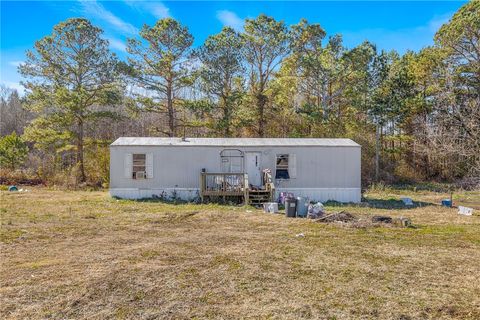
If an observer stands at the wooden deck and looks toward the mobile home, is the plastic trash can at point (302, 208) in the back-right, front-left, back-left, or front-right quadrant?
back-right

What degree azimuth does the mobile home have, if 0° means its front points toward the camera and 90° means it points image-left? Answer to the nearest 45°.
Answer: approximately 0°

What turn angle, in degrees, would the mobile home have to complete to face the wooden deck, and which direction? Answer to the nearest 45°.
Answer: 0° — it already faces it

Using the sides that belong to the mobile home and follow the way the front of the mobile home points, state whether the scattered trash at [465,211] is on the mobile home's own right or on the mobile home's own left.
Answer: on the mobile home's own left

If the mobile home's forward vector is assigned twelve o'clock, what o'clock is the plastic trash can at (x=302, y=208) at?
The plastic trash can is roughly at 11 o'clock from the mobile home.

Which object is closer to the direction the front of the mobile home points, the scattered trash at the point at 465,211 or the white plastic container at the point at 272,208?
the white plastic container

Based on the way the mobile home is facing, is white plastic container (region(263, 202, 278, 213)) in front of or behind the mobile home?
in front

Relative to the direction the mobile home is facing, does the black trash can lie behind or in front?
in front

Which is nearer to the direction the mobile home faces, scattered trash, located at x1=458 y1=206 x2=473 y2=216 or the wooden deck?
the wooden deck
